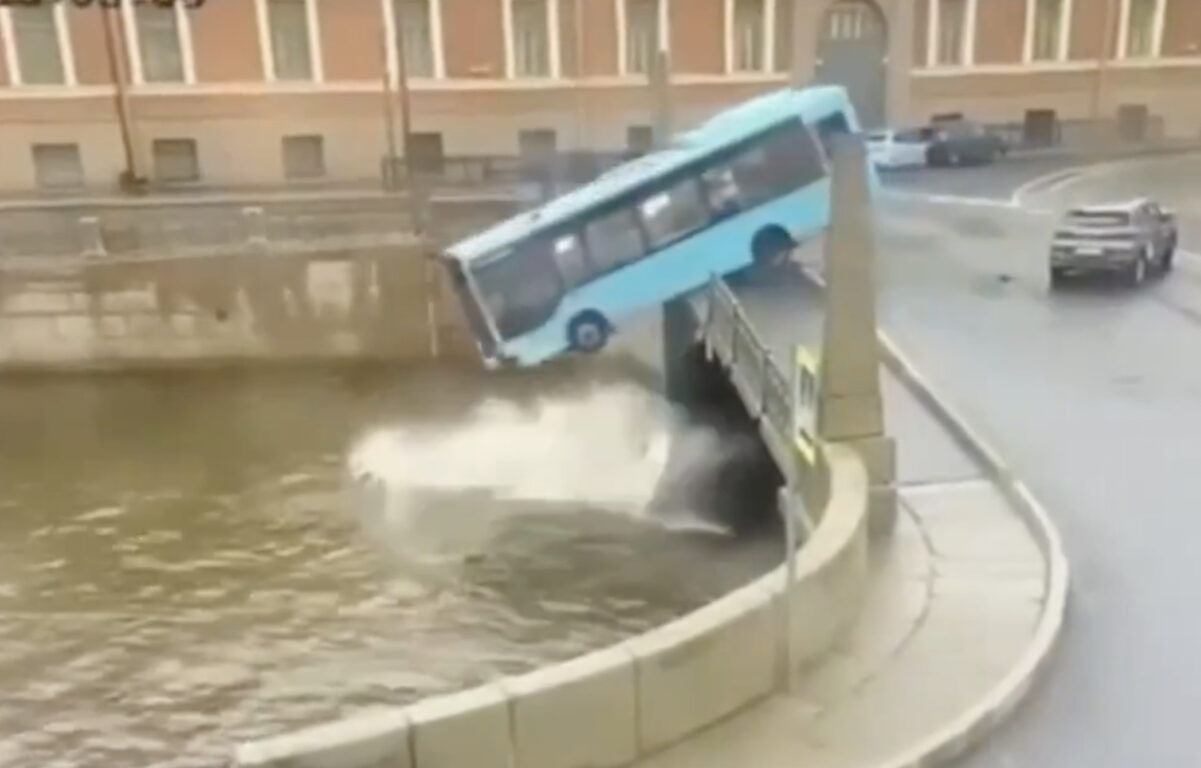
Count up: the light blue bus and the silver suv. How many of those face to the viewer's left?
1

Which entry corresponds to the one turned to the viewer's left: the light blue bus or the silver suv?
the light blue bus

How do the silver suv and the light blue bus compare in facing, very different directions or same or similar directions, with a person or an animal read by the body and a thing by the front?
very different directions

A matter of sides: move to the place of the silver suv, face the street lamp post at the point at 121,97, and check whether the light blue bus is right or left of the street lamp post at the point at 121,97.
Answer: left

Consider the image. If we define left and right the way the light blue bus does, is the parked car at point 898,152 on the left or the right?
on its right

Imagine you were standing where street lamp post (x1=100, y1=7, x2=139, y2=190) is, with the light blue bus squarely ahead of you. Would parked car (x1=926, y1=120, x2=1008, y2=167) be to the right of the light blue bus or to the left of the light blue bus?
left

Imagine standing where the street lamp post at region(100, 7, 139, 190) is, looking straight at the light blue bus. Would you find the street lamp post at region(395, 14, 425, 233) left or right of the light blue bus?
left

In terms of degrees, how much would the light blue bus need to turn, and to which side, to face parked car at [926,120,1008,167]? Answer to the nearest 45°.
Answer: approximately 135° to its right

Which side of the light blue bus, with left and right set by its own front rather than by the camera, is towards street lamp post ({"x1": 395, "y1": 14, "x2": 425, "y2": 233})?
front

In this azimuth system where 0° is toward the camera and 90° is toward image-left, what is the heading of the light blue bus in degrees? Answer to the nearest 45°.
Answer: approximately 90°
